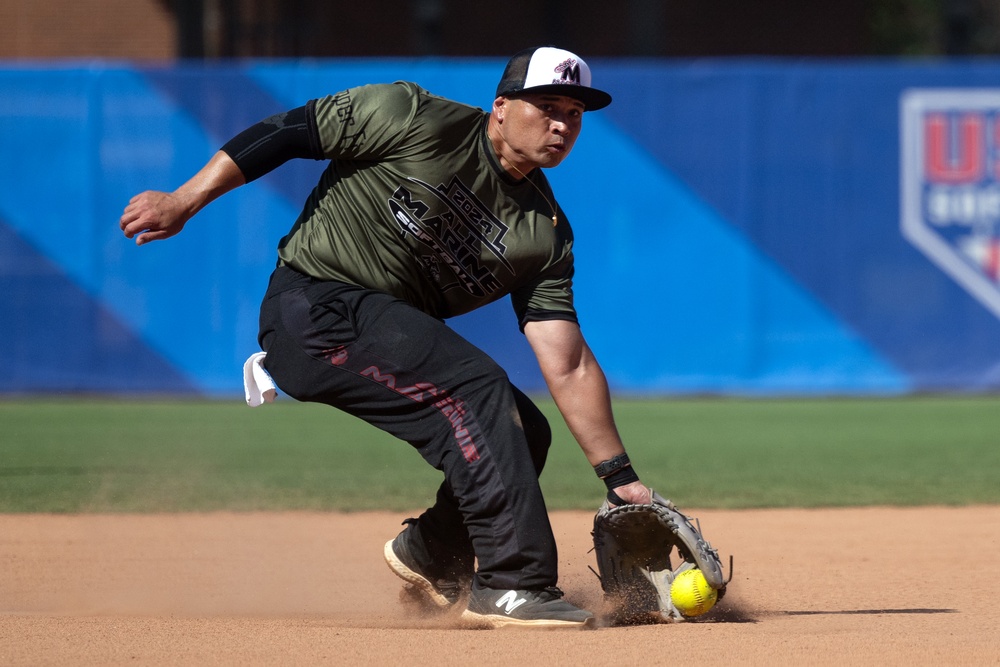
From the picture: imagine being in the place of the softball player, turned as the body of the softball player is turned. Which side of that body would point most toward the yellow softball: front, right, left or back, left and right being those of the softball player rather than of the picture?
front

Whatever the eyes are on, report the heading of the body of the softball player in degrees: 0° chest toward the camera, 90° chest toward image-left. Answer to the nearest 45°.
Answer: approximately 315°

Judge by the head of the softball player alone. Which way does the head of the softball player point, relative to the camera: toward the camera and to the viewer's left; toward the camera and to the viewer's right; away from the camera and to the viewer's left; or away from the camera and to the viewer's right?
toward the camera and to the viewer's right
